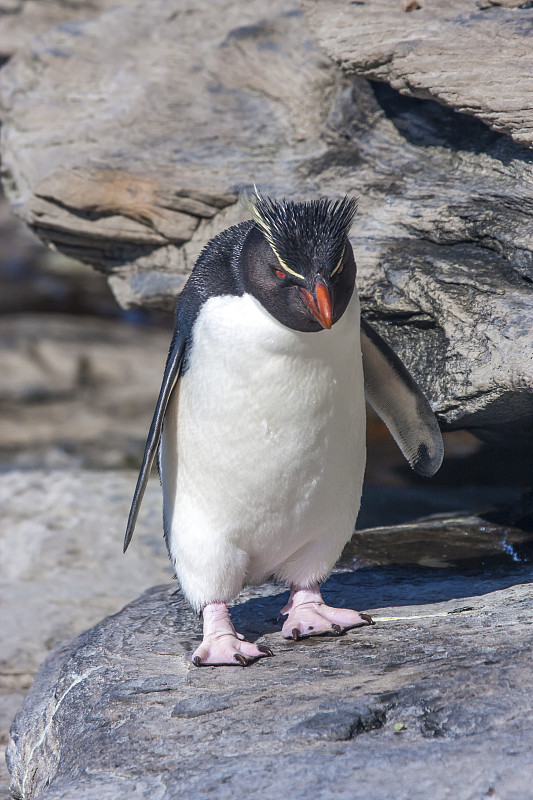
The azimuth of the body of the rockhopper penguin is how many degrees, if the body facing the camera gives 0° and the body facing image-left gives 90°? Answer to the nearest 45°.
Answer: approximately 315°
